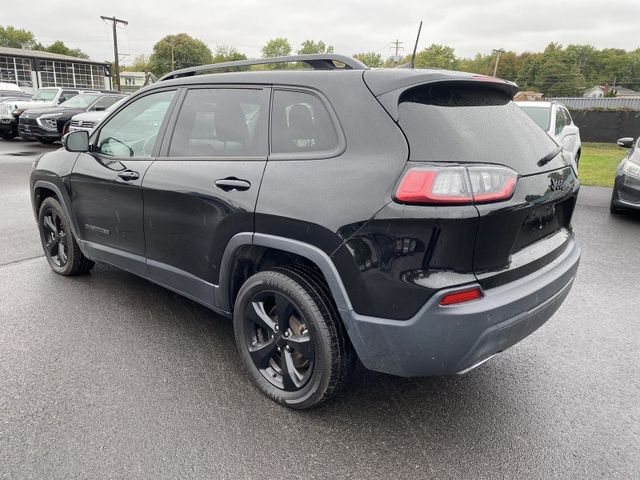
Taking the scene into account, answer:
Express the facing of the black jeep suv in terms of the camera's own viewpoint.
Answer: facing away from the viewer and to the left of the viewer

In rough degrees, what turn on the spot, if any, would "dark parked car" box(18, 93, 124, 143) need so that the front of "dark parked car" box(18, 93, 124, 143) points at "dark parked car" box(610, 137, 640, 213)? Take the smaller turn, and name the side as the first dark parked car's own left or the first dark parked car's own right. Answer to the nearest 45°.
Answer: approximately 90° to the first dark parked car's own left

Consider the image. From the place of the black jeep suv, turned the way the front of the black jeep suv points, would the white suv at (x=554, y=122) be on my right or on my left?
on my right

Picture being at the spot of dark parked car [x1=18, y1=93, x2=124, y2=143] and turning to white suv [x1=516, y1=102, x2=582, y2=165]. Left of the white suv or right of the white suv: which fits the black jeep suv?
right

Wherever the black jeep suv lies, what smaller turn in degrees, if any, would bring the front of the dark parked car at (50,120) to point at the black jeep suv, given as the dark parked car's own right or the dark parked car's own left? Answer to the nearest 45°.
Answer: approximately 45° to the dark parked car's own left

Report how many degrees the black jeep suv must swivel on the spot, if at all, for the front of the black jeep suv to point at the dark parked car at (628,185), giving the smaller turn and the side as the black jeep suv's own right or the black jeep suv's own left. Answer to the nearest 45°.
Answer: approximately 90° to the black jeep suv's own right
